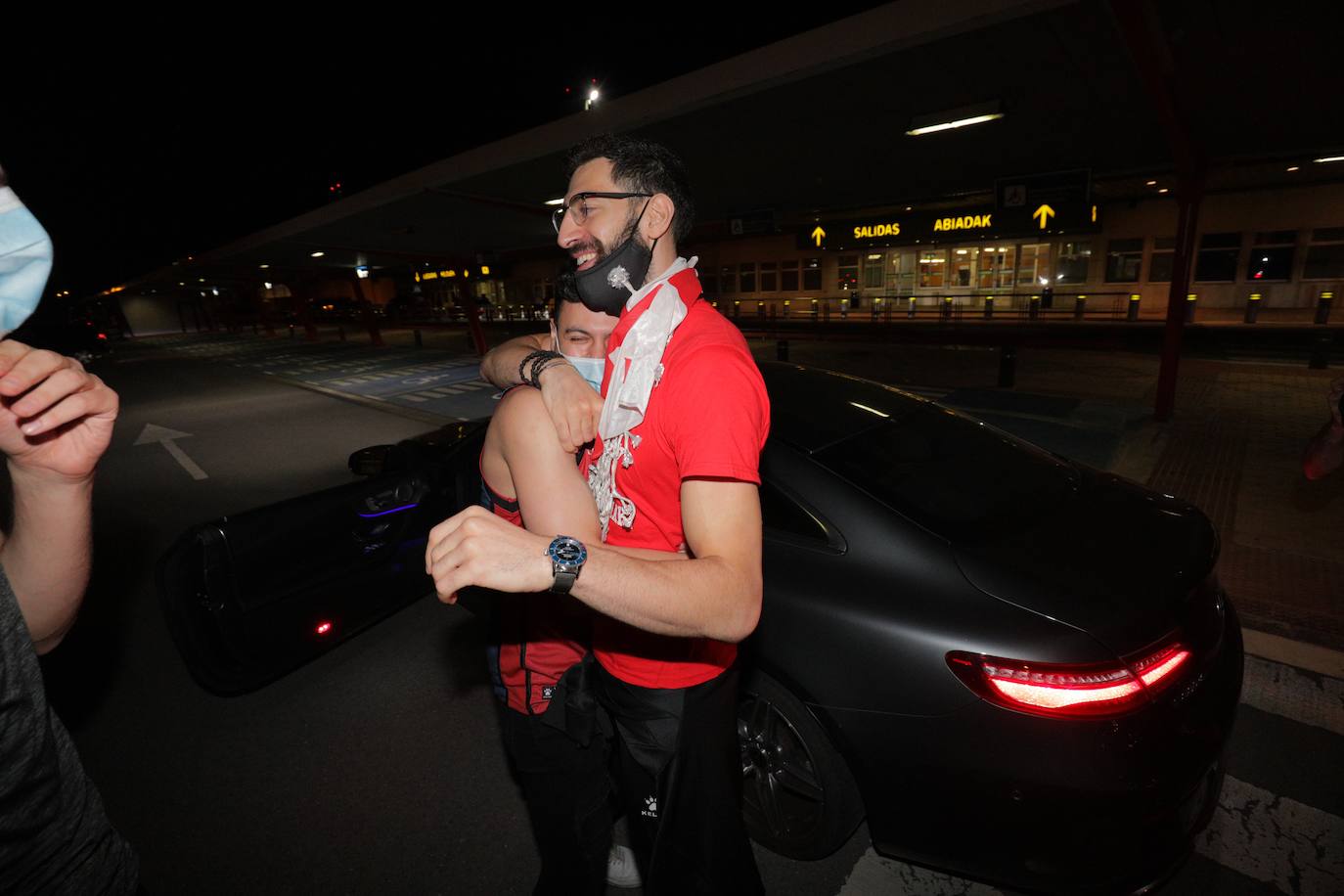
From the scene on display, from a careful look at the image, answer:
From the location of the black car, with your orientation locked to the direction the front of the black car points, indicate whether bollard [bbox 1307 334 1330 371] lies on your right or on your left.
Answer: on your right

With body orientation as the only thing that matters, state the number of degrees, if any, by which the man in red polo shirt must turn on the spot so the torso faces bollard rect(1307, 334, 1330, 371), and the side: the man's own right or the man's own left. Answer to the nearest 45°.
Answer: approximately 135° to the man's own right

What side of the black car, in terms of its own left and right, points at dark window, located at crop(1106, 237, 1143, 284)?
right

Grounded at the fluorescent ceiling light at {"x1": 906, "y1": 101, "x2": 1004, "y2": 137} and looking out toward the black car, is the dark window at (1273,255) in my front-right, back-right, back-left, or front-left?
back-left

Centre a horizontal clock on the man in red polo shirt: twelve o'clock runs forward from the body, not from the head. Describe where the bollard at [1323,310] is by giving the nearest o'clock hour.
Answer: The bollard is roughly at 5 o'clock from the man in red polo shirt.

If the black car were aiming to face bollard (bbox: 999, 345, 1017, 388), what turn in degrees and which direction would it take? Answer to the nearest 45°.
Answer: approximately 90° to its right

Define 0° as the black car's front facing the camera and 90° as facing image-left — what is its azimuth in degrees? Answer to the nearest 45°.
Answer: approximately 135°

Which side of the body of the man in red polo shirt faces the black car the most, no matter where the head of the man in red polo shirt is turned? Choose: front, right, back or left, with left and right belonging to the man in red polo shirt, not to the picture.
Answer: back

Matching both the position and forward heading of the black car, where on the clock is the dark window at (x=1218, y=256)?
The dark window is roughly at 3 o'clock from the black car.

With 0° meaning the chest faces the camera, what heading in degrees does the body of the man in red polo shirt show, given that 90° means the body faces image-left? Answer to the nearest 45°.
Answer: approximately 90°
